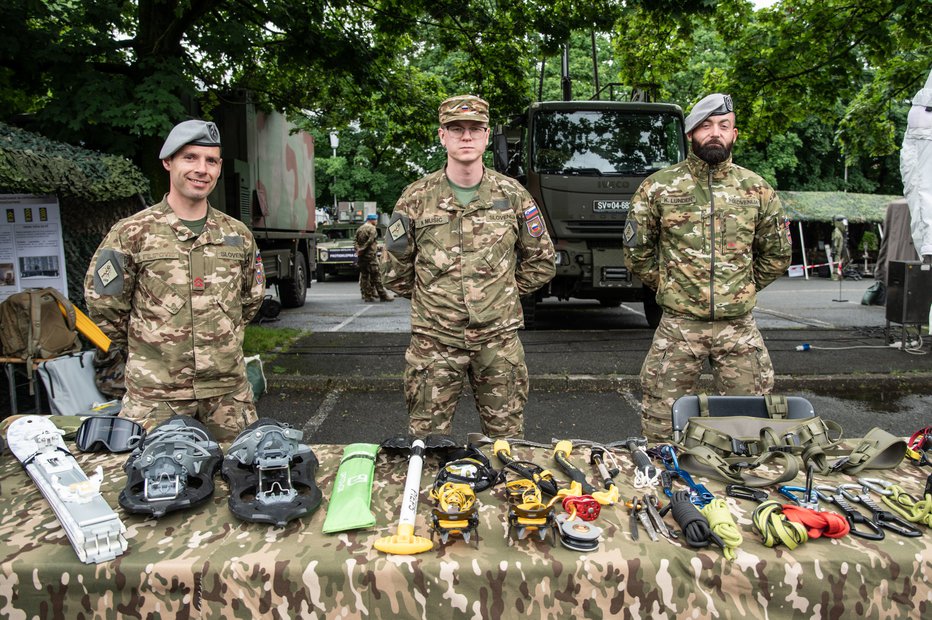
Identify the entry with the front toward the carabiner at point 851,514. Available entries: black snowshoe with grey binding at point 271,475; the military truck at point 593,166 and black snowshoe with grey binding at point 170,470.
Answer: the military truck

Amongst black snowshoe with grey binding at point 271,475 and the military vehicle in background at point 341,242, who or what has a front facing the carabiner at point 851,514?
the military vehicle in background

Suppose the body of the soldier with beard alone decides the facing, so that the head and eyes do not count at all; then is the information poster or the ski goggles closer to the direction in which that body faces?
the ski goggles

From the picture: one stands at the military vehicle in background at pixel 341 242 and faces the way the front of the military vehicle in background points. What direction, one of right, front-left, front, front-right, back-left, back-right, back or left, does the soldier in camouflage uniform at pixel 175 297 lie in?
front

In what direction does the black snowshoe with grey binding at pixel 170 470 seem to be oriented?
away from the camera

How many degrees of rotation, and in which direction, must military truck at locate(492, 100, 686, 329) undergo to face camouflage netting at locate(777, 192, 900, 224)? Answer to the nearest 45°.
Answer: approximately 135° to its left

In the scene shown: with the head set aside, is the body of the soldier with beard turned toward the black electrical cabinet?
no

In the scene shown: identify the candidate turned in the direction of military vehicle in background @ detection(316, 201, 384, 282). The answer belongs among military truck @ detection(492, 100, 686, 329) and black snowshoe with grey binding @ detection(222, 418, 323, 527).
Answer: the black snowshoe with grey binding

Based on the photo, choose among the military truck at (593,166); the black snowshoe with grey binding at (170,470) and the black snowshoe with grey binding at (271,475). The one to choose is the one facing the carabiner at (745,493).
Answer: the military truck

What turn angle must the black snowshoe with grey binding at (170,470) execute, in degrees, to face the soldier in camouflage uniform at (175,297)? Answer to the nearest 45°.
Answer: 0° — it already faces them

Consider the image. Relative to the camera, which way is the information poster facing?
toward the camera

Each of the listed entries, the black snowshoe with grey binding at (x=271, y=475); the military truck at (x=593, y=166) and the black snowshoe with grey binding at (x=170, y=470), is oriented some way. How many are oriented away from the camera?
2

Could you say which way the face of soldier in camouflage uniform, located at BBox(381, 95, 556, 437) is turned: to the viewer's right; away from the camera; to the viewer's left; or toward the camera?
toward the camera

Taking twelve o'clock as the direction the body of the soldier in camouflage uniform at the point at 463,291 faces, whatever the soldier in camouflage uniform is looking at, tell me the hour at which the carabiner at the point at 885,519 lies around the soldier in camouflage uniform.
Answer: The carabiner is roughly at 11 o'clock from the soldier in camouflage uniform.

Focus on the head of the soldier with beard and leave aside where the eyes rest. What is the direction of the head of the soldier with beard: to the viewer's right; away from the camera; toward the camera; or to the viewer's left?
toward the camera

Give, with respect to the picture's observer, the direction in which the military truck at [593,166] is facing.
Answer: facing the viewer

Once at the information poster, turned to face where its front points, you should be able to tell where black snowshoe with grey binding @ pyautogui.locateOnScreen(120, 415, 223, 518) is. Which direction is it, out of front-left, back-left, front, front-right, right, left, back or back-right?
front

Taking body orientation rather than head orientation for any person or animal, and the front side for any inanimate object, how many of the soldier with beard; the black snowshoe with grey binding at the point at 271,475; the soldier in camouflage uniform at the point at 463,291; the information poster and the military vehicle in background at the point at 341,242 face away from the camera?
1
